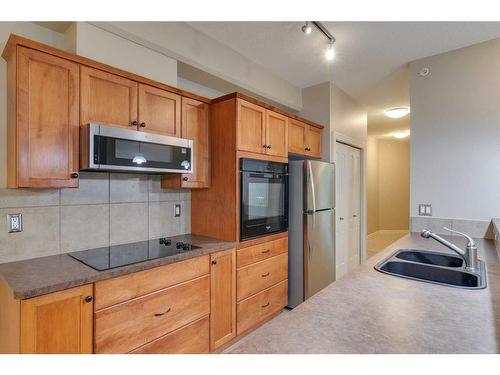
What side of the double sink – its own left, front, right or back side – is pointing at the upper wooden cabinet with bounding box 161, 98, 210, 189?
front

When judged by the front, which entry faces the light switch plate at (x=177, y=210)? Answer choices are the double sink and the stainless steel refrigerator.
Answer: the double sink

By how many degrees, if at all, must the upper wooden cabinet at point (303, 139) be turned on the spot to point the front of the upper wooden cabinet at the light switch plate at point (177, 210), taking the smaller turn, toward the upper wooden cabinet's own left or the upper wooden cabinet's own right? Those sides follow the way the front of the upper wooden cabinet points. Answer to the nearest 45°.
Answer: approximately 90° to the upper wooden cabinet's own right

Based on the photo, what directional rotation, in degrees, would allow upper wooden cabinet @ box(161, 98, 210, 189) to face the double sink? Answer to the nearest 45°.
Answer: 0° — it already faces it

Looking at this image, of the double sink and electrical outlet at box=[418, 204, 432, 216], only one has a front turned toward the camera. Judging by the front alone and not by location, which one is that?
the electrical outlet

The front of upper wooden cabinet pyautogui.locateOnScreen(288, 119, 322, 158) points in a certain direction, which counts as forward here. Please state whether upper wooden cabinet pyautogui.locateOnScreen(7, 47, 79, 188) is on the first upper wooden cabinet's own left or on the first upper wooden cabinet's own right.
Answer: on the first upper wooden cabinet's own right

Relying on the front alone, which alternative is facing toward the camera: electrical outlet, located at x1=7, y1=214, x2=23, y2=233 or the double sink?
the electrical outlet

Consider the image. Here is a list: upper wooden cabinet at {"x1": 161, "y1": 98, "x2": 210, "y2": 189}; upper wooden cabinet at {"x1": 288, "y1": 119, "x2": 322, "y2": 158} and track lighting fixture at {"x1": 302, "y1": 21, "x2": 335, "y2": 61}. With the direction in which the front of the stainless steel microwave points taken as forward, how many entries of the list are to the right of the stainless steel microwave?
0

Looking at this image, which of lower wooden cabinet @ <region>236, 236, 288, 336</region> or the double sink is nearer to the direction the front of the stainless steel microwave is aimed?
the double sink

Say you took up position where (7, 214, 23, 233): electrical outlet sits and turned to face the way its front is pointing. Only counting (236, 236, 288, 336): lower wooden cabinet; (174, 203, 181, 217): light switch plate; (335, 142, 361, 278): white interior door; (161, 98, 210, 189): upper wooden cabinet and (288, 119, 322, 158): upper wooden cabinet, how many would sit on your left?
5

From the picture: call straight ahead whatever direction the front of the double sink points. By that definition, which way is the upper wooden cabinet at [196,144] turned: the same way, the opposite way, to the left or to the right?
the opposite way

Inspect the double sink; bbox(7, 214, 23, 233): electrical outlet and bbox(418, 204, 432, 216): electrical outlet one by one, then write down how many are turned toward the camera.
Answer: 2

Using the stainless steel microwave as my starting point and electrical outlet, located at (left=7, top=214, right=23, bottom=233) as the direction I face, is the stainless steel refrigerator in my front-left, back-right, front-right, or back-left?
back-right

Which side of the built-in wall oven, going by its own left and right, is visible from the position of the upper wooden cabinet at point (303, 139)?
left

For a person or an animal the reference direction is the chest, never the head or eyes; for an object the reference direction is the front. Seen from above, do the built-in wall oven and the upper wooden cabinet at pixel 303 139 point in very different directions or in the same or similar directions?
same or similar directions

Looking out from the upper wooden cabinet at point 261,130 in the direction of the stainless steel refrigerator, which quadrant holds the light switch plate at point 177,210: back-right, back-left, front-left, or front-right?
back-left

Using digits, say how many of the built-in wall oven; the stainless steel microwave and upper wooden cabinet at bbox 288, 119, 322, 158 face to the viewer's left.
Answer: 0

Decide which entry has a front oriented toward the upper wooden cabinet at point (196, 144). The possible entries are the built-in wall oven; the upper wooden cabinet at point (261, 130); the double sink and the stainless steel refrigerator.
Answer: the double sink
